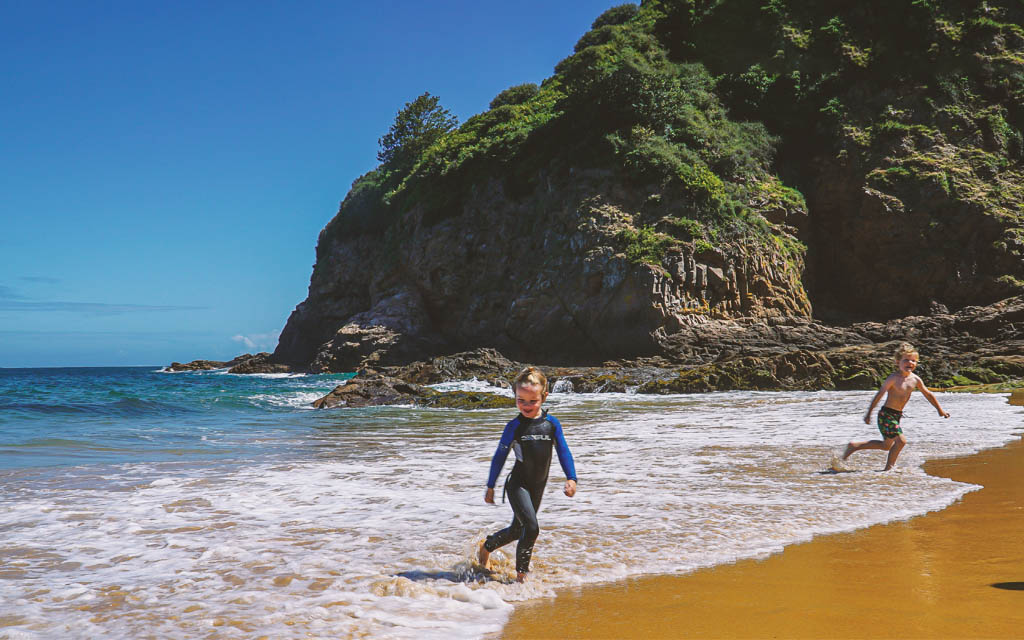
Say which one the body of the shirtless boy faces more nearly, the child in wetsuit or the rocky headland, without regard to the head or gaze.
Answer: the child in wetsuit

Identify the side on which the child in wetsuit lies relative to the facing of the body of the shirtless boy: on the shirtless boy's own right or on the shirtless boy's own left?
on the shirtless boy's own right

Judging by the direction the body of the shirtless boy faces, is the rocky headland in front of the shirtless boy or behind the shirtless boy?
behind
